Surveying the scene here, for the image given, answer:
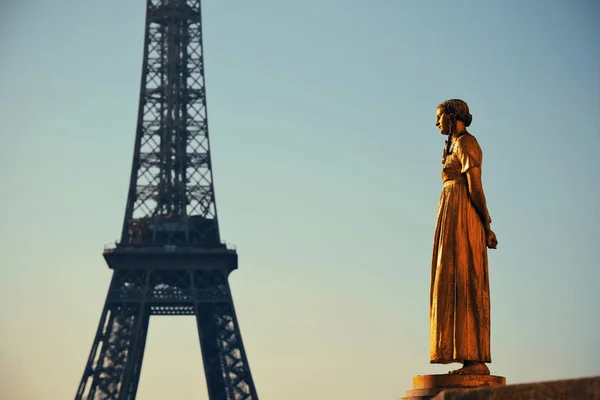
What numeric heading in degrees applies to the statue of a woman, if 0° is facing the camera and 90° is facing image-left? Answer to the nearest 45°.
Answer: approximately 90°

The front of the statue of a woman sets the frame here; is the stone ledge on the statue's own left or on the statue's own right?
on the statue's own left
